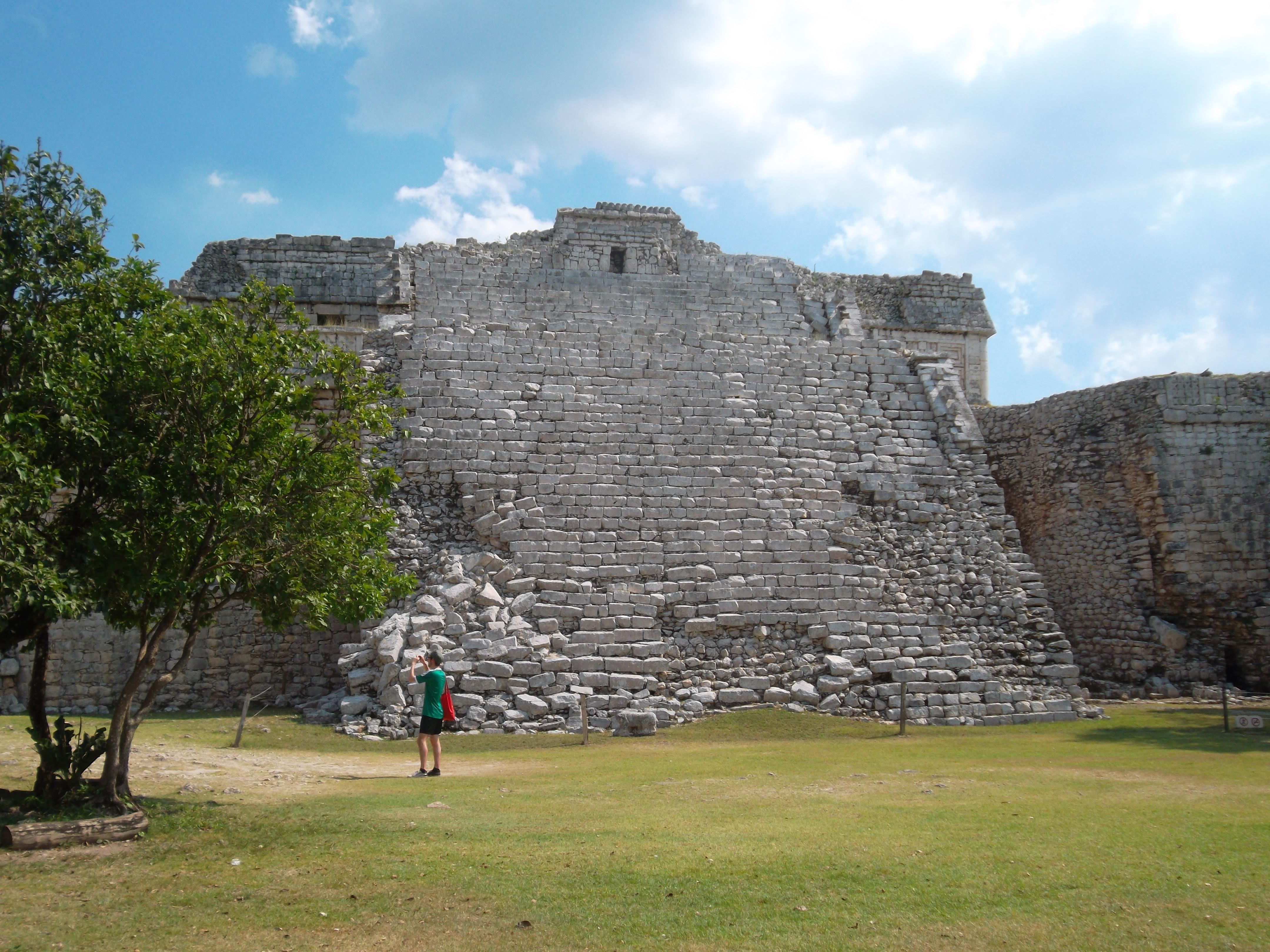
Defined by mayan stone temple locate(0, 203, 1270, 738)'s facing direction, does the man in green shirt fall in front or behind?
in front

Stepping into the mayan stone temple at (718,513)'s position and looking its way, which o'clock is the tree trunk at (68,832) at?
The tree trunk is roughly at 1 o'clock from the mayan stone temple.

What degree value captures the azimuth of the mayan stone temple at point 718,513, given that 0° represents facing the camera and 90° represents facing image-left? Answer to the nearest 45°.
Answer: approximately 0°

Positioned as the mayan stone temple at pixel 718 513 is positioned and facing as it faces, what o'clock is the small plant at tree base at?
The small plant at tree base is roughly at 1 o'clock from the mayan stone temple.

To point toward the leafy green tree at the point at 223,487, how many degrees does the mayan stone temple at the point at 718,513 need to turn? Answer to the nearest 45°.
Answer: approximately 45° to its right

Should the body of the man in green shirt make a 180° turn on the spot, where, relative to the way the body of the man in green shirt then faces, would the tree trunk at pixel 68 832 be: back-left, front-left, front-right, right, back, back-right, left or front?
back-right

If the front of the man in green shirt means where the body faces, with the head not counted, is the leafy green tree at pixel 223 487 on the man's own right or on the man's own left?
on the man's own left
